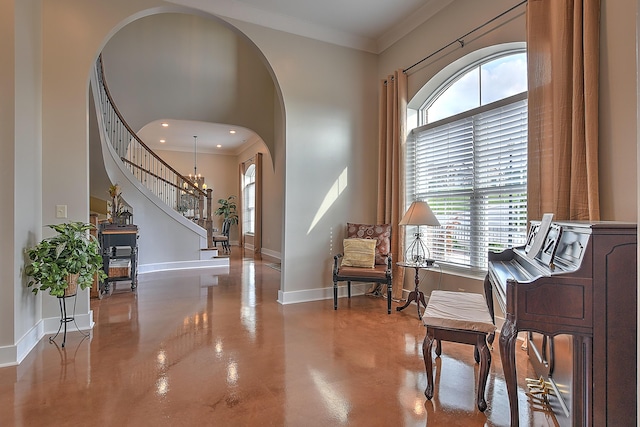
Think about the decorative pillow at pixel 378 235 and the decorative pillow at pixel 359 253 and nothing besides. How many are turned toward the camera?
2

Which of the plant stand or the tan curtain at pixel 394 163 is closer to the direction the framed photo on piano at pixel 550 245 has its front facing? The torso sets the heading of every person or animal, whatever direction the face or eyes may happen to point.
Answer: the plant stand

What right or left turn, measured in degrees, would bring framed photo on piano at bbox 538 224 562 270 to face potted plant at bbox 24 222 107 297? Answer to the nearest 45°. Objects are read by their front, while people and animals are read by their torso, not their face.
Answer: approximately 45° to its right

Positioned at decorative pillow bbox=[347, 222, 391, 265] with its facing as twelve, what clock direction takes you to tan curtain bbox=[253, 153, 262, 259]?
The tan curtain is roughly at 5 o'clock from the decorative pillow.

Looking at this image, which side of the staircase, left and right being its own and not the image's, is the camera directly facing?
right

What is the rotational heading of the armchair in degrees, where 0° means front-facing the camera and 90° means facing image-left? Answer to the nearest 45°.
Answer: approximately 0°

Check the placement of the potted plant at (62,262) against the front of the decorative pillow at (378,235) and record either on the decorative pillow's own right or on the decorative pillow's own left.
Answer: on the decorative pillow's own right

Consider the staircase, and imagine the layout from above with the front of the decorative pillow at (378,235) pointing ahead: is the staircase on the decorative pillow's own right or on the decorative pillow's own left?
on the decorative pillow's own right

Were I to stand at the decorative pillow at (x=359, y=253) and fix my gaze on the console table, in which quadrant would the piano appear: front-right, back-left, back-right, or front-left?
back-left

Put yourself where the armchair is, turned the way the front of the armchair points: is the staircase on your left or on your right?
on your right

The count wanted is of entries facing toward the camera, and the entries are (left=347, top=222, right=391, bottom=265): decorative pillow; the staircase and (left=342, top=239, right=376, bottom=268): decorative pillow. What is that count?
2

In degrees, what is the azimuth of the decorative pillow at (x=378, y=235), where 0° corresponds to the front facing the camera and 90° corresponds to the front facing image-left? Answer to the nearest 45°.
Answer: approximately 0°
